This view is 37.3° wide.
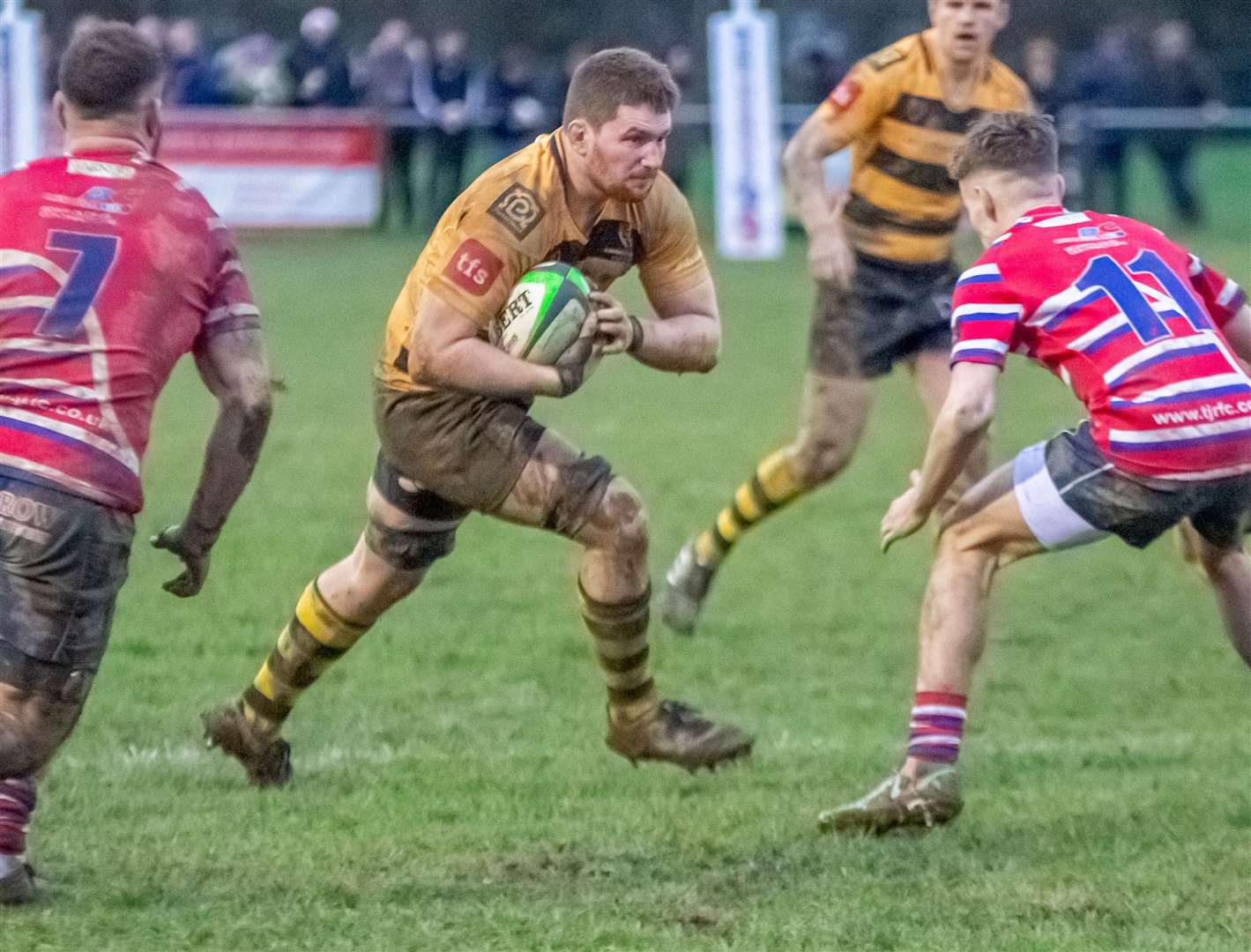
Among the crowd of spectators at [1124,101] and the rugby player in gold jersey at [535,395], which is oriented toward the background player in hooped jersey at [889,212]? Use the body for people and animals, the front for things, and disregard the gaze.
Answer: the crowd of spectators

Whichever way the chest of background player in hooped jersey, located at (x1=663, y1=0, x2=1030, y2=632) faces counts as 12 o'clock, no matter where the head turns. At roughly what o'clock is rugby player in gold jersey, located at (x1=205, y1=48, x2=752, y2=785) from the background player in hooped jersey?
The rugby player in gold jersey is roughly at 2 o'clock from the background player in hooped jersey.

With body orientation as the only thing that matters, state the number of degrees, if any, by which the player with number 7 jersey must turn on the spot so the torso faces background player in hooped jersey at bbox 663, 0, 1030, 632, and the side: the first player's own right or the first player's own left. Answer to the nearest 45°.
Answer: approximately 45° to the first player's own right

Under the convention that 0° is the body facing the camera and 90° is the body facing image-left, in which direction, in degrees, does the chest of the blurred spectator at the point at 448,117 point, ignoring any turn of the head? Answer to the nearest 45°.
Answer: approximately 0°

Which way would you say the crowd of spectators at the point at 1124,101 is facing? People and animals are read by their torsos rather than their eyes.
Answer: toward the camera

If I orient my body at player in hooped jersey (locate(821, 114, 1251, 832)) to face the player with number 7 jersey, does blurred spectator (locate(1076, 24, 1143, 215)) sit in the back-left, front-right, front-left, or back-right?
back-right

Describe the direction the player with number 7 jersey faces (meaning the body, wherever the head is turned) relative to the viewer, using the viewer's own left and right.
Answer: facing away from the viewer

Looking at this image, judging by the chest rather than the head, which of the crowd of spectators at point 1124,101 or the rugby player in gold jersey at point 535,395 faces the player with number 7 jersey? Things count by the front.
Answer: the crowd of spectators

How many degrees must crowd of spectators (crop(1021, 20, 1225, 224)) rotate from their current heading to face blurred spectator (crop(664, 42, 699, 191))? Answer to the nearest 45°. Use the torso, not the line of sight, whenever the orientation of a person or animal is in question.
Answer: approximately 45° to their right

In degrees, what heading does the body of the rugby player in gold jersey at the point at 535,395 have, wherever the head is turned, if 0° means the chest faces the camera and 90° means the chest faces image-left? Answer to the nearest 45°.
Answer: approximately 315°

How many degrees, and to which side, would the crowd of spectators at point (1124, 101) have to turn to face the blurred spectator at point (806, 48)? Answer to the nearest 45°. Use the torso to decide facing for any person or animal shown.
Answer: approximately 135° to their right

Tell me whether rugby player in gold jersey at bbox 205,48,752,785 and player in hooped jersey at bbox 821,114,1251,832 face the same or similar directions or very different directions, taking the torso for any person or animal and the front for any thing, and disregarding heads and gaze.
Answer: very different directions

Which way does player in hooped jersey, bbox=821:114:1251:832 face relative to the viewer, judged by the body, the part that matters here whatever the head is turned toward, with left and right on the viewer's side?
facing away from the viewer and to the left of the viewer

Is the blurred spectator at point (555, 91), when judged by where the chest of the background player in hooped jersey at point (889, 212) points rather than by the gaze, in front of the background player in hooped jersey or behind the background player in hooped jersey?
behind
